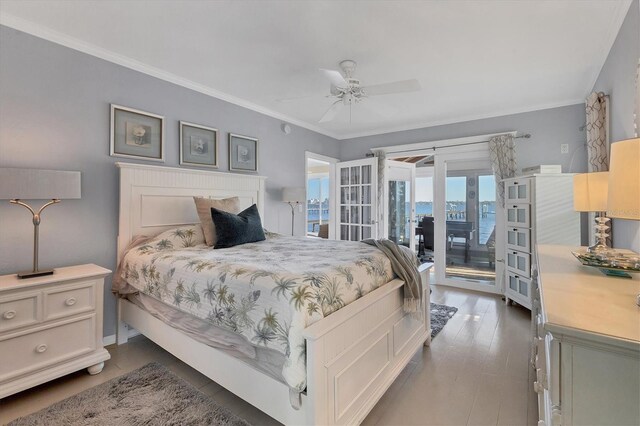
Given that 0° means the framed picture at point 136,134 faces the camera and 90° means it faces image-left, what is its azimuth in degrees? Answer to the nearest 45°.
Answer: approximately 315°

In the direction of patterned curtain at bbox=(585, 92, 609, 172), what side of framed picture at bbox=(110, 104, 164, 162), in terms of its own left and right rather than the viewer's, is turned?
front

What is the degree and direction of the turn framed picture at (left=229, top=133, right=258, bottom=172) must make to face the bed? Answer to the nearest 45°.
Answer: approximately 45° to its right

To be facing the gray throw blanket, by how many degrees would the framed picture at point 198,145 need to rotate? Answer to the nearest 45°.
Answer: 0° — it already faces it

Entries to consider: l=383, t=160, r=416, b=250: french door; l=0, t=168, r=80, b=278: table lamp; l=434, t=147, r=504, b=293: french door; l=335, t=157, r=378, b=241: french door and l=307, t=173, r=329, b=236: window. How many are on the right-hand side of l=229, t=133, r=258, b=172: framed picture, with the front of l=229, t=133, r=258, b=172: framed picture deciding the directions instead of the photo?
1

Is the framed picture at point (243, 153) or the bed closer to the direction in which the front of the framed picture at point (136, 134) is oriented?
the bed

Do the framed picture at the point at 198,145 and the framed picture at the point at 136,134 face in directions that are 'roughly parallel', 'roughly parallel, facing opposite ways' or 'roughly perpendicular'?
roughly parallel

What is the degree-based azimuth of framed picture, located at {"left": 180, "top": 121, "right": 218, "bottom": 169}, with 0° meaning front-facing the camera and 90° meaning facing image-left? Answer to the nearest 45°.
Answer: approximately 315°

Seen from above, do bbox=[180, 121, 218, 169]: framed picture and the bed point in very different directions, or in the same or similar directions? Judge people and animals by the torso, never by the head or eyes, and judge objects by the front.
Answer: same or similar directions

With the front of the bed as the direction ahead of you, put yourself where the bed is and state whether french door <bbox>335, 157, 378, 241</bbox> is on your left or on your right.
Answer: on your left

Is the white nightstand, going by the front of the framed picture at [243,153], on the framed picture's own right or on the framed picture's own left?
on the framed picture's own right

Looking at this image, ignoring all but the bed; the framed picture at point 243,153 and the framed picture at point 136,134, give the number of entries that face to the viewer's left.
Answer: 0

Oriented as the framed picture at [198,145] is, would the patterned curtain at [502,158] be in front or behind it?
in front

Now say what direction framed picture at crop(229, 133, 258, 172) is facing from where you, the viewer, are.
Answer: facing the viewer and to the right of the viewer

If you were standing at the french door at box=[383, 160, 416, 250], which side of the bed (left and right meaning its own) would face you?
left

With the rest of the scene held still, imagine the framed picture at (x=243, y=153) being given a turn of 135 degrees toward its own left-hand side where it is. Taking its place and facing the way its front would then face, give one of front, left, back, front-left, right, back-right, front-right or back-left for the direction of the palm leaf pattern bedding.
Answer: back

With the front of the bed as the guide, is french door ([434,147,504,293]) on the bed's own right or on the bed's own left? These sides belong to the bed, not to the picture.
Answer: on the bed's own left
